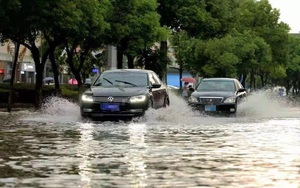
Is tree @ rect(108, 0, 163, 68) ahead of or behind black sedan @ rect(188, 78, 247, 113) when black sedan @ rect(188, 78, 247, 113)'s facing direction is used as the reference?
behind

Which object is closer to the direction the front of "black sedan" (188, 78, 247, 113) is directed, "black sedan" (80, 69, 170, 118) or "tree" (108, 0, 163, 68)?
the black sedan

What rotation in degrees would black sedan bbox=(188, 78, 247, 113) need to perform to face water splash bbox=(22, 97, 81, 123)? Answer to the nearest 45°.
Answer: approximately 90° to its right

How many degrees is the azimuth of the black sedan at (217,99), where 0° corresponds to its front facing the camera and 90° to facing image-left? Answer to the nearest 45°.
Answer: approximately 0°
